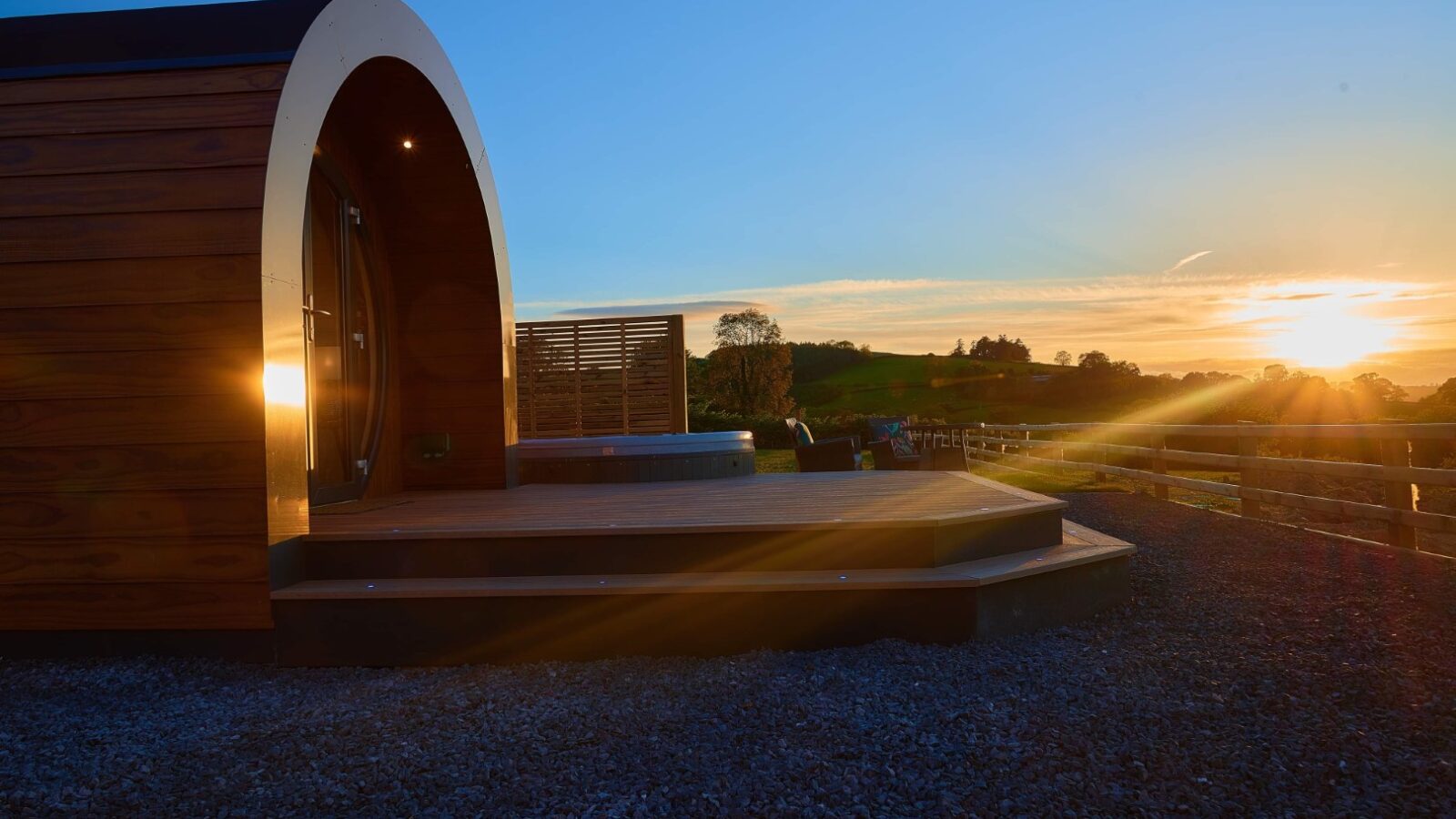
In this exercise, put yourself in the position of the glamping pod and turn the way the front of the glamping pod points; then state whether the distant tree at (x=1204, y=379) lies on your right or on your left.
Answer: on your left

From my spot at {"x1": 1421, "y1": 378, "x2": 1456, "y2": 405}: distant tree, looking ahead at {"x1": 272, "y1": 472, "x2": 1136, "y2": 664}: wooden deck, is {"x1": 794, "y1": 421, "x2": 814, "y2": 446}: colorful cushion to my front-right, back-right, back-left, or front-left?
front-right

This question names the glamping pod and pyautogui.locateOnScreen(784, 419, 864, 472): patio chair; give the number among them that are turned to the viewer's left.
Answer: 0

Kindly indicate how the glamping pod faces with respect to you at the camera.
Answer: facing the viewer and to the right of the viewer

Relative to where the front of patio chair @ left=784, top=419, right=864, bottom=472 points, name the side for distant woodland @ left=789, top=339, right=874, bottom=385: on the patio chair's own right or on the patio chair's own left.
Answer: on the patio chair's own left

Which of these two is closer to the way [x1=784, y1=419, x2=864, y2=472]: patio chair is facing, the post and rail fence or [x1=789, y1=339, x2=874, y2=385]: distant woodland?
the post and rail fence

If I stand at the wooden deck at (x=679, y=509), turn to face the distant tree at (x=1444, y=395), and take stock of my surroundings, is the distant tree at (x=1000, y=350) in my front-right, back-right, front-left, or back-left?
front-left

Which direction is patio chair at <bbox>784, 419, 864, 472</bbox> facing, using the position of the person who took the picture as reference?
facing to the right of the viewer

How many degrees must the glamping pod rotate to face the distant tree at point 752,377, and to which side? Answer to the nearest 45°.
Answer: approximately 90° to its left
